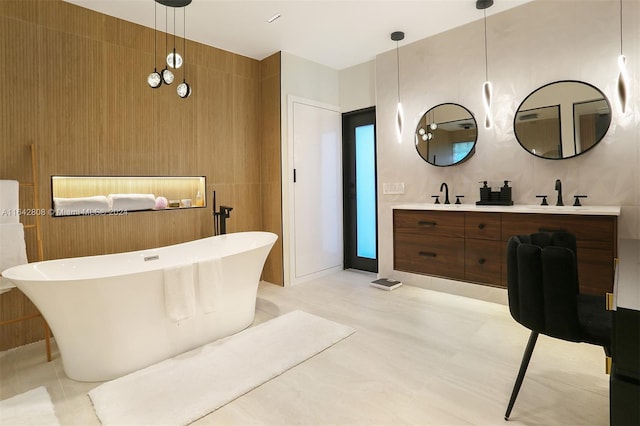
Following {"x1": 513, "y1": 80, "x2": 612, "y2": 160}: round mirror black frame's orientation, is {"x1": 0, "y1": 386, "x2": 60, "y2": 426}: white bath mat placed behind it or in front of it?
in front

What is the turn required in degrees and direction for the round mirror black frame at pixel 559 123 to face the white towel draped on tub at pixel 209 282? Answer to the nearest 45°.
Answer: approximately 45° to its right

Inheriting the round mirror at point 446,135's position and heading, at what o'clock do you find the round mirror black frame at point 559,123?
The round mirror black frame is roughly at 10 o'clock from the round mirror.

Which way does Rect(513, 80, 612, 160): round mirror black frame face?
toward the camera

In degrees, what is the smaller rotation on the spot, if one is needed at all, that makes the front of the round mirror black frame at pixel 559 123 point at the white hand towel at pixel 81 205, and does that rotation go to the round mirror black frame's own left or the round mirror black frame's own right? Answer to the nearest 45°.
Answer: approximately 45° to the round mirror black frame's own right

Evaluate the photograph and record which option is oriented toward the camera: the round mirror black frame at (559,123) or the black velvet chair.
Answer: the round mirror black frame

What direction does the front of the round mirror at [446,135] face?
toward the camera

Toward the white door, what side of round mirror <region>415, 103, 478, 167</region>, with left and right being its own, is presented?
right

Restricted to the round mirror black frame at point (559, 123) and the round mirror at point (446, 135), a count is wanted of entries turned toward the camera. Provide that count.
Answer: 2

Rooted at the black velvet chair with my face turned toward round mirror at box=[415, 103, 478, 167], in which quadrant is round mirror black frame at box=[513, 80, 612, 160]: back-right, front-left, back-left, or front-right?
front-right
